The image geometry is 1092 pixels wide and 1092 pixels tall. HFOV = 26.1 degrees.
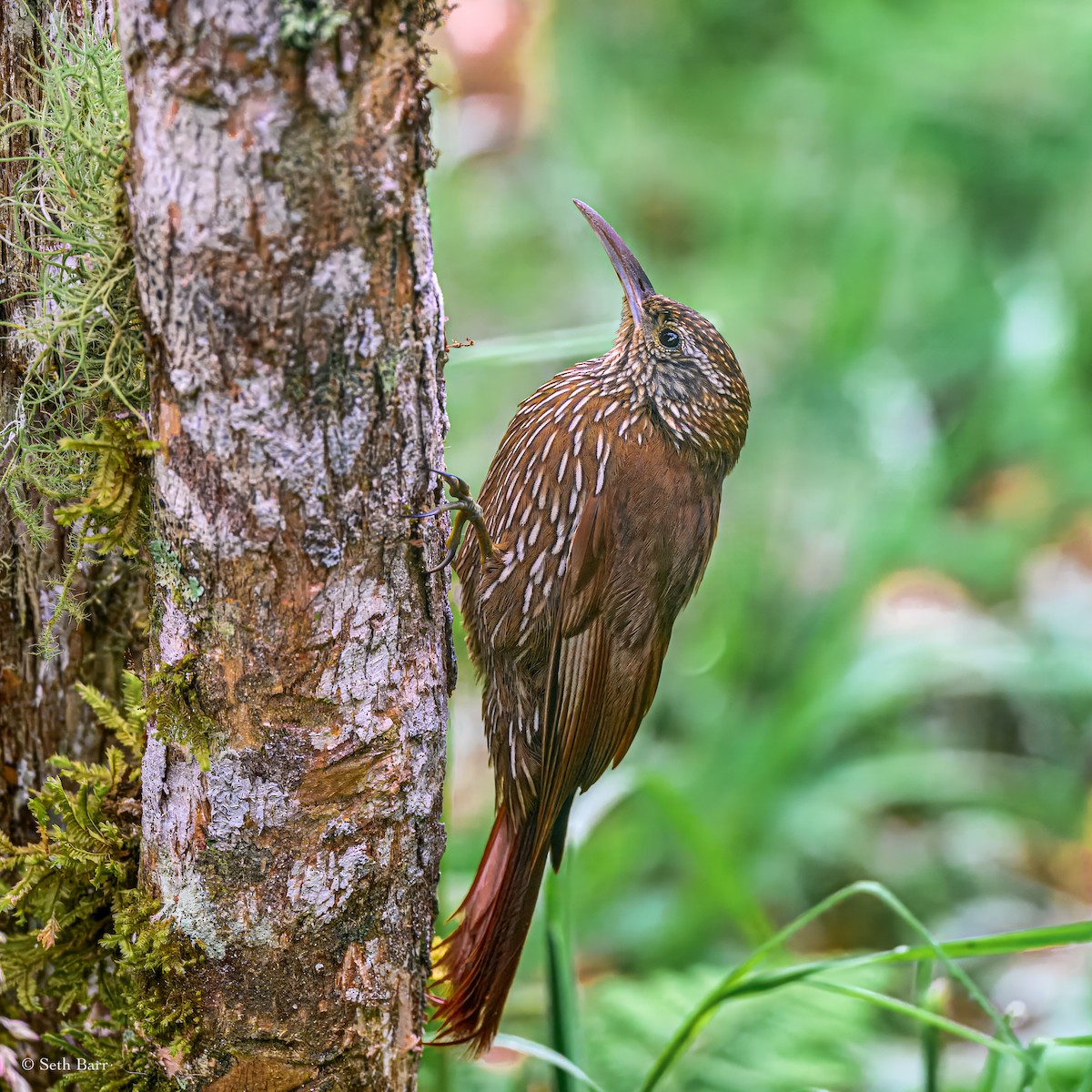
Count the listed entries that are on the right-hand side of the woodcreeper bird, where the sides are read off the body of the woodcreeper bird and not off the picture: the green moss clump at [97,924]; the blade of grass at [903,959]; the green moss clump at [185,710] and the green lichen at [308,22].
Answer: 0

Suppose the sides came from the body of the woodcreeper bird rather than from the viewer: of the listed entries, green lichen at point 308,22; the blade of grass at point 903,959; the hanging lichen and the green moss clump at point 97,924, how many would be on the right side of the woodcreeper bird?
0

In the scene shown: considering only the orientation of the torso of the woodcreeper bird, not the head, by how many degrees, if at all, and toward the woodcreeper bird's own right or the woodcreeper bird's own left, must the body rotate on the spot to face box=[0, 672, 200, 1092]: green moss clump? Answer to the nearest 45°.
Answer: approximately 45° to the woodcreeper bird's own left

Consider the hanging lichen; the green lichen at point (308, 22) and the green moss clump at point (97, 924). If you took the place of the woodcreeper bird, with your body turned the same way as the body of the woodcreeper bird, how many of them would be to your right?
0

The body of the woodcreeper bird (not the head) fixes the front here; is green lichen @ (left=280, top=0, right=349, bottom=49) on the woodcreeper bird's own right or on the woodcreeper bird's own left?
on the woodcreeper bird's own left

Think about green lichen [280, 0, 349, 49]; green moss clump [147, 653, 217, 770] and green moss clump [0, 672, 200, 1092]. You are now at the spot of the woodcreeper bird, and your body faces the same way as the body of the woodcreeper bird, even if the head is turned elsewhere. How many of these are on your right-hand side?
0

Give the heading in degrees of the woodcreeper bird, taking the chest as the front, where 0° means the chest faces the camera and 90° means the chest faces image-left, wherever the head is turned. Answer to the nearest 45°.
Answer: approximately 90°

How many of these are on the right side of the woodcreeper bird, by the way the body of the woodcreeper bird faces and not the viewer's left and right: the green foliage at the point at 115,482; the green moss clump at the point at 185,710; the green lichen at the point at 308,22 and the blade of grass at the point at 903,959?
0

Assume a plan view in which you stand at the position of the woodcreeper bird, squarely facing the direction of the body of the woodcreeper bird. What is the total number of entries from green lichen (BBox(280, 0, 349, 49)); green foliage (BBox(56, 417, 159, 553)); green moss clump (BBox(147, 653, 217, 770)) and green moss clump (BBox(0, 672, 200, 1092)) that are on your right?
0

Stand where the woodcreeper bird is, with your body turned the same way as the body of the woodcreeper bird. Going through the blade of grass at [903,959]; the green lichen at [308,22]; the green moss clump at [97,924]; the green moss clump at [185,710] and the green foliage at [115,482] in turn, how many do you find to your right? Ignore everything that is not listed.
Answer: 0
